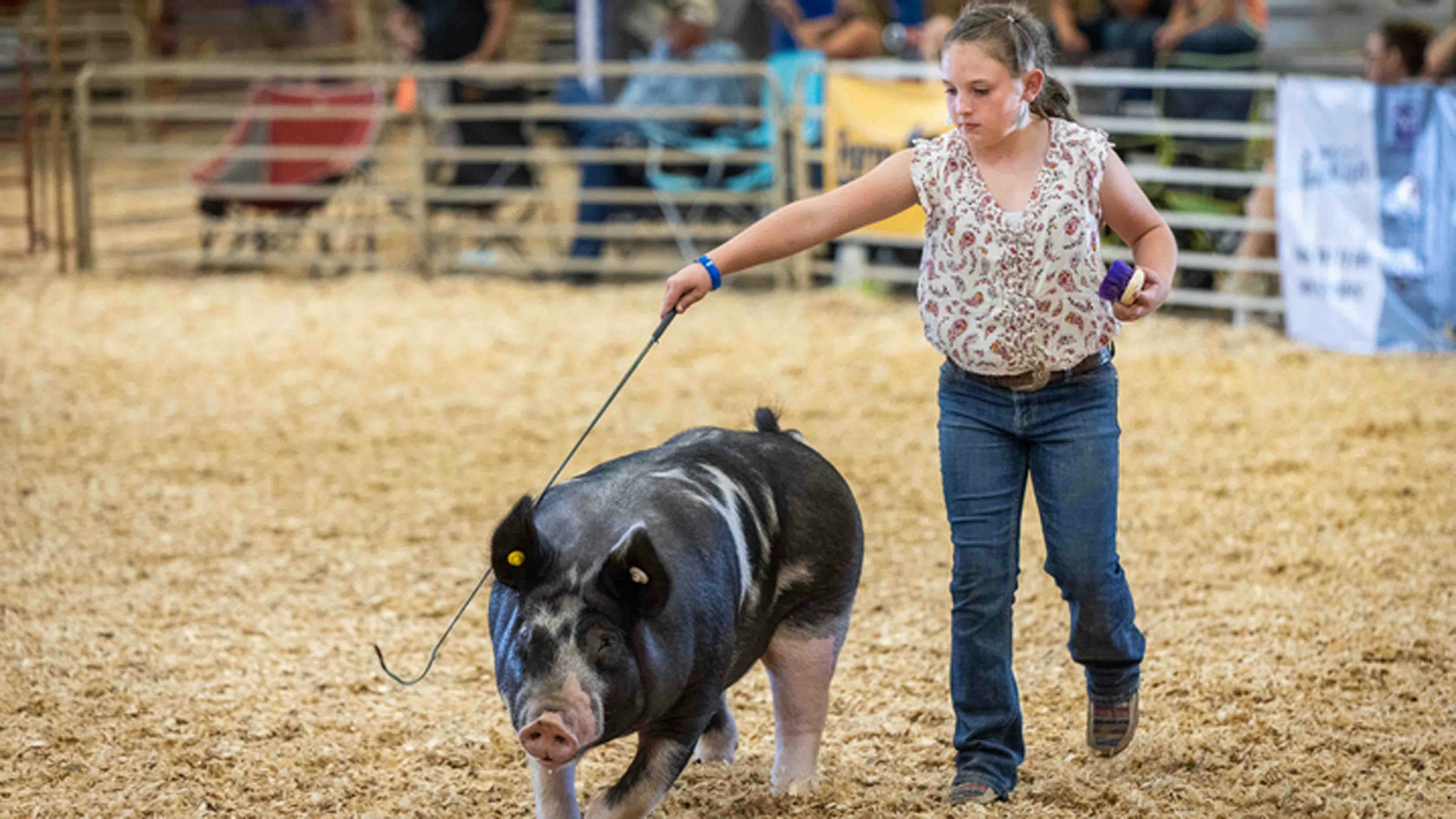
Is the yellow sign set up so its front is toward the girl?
yes

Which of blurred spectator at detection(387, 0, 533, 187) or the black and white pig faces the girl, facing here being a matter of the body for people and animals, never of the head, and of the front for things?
the blurred spectator

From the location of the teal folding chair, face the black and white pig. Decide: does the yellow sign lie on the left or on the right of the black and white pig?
left

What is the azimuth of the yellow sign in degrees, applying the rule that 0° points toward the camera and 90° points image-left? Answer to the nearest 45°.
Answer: approximately 0°

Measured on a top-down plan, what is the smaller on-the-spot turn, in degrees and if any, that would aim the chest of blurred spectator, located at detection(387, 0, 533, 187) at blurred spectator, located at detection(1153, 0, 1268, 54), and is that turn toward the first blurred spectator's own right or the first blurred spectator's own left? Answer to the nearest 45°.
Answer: approximately 45° to the first blurred spectator's own left

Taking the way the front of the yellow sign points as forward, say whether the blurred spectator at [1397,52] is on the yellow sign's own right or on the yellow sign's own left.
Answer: on the yellow sign's own left

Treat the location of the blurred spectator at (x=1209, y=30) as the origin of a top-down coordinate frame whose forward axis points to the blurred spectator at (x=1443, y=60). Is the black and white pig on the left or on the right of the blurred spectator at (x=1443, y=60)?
right
